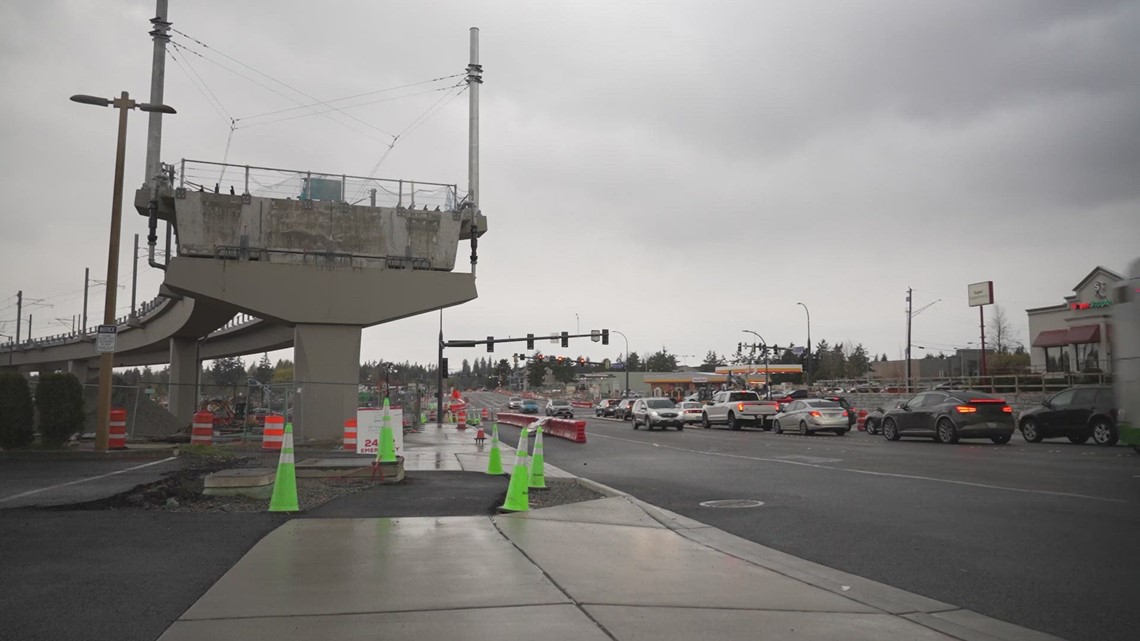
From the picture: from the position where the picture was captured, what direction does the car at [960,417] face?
facing away from the viewer and to the left of the viewer

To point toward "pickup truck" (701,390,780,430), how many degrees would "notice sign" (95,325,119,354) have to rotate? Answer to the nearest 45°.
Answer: approximately 90° to its left

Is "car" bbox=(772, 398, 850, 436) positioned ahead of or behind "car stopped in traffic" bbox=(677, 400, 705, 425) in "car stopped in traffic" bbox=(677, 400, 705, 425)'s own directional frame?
behind

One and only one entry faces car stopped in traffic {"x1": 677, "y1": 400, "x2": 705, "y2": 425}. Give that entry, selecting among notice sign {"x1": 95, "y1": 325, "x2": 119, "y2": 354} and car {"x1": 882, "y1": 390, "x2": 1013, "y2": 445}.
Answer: car {"x1": 882, "y1": 390, "x2": 1013, "y2": 445}

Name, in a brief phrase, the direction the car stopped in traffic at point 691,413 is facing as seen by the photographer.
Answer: facing away from the viewer and to the left of the viewer

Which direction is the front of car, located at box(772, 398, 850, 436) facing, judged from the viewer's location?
facing away from the viewer and to the left of the viewer

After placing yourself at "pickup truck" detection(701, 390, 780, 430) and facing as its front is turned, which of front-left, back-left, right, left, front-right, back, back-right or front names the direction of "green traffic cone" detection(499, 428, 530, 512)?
back-left

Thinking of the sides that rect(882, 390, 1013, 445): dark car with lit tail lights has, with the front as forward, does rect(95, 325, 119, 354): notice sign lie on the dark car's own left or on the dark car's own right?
on the dark car's own left
